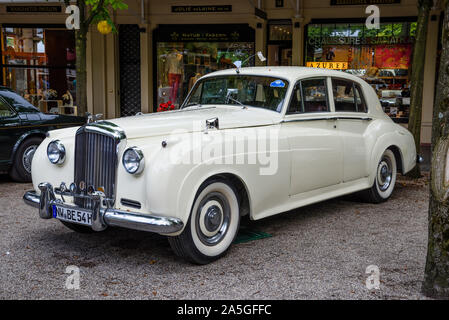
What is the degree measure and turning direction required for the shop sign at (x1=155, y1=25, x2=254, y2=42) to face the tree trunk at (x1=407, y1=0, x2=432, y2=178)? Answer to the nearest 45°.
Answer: approximately 45° to its left

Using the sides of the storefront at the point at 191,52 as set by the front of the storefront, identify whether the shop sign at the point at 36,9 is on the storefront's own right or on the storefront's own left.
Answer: on the storefront's own right

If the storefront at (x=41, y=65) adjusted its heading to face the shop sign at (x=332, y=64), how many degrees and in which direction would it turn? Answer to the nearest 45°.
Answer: approximately 45° to its left

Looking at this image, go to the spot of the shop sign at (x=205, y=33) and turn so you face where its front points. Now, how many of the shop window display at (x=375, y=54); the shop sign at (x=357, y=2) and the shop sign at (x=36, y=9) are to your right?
1

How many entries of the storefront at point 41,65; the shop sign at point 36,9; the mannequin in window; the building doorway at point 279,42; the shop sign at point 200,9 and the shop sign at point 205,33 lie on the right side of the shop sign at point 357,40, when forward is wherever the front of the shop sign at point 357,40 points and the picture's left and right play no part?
6

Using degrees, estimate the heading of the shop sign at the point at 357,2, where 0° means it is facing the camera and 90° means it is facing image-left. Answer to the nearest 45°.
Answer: approximately 0°

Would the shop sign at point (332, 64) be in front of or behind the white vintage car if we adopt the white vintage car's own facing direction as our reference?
behind

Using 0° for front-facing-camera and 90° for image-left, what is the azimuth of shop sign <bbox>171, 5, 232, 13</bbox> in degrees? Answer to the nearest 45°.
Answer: approximately 0°

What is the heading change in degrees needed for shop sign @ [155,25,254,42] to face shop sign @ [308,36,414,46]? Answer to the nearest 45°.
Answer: approximately 90° to its left
